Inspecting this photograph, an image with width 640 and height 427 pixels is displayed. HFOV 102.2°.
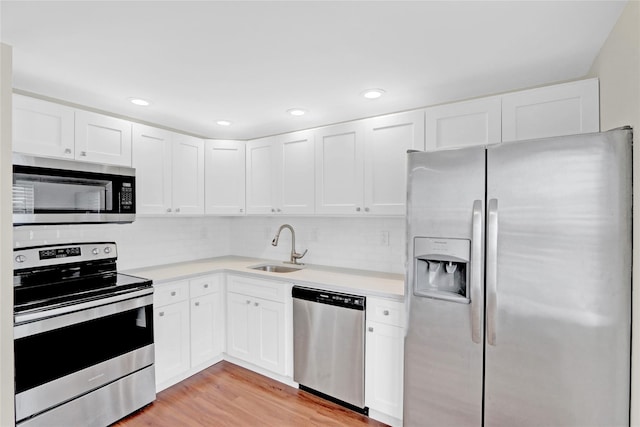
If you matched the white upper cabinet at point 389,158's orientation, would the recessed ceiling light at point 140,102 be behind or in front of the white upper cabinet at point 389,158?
in front

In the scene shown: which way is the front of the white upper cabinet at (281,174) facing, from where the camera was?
facing the viewer and to the left of the viewer

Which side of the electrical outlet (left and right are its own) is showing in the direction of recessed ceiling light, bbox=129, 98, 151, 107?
right

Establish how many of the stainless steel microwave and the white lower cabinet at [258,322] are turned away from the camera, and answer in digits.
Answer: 0

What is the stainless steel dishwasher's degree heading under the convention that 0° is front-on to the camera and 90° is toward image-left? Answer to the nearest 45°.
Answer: approximately 45°

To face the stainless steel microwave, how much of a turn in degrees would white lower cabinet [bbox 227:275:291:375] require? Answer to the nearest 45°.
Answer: approximately 45° to its right

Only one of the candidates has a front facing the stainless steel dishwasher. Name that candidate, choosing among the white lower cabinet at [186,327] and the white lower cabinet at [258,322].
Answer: the white lower cabinet at [186,327]

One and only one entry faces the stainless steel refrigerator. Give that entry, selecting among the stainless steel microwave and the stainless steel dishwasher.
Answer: the stainless steel microwave

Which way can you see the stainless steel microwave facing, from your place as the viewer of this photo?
facing the viewer and to the right of the viewer
